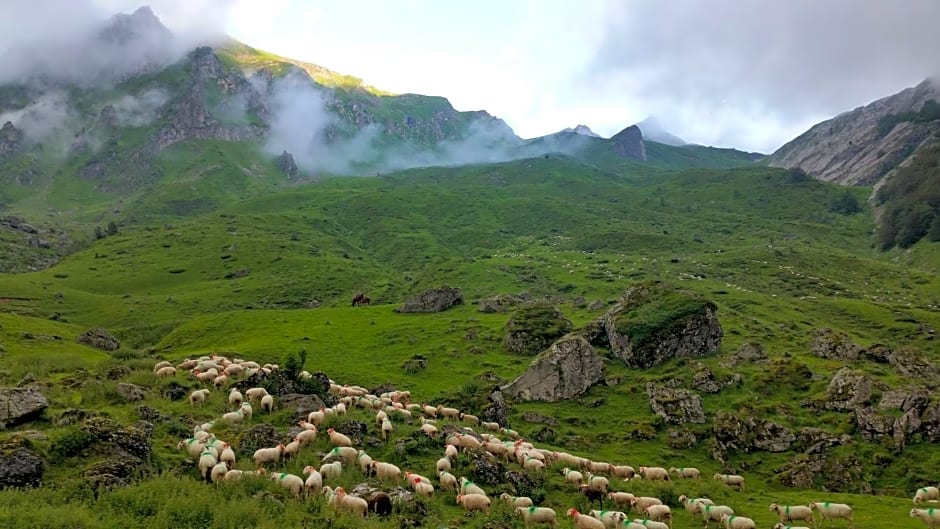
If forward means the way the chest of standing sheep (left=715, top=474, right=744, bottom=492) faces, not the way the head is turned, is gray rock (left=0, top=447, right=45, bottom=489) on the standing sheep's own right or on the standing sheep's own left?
on the standing sheep's own left
